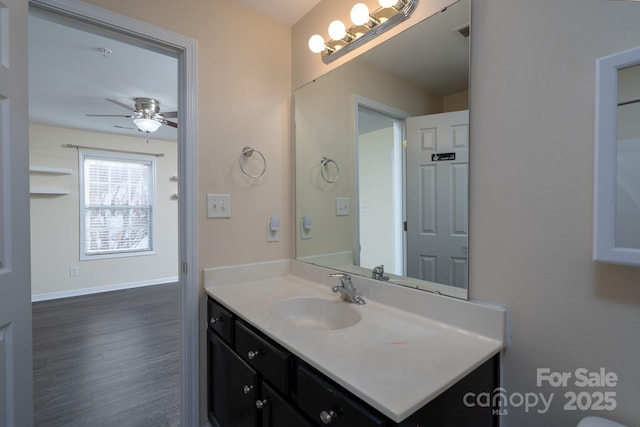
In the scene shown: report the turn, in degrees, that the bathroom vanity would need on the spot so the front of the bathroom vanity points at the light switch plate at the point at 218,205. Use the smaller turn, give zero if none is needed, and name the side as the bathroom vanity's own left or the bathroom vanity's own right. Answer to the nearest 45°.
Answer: approximately 90° to the bathroom vanity's own right

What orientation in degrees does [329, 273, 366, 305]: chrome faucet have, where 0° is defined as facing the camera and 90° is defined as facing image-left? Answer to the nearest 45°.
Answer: approximately 45°

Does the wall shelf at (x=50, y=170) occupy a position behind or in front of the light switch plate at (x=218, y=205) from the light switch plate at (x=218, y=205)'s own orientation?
behind

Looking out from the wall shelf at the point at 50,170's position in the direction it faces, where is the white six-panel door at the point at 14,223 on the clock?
The white six-panel door is roughly at 12 o'clock from the wall shelf.

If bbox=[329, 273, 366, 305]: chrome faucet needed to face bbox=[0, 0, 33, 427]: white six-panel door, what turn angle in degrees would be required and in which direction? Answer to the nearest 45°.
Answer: approximately 45° to its right

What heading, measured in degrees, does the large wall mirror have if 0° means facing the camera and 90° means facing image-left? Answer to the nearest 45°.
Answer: approximately 45°

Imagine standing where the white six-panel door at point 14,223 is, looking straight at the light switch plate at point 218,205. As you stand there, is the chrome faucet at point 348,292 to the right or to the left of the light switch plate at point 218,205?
right

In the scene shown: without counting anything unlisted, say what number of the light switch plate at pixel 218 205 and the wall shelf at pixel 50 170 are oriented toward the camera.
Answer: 2

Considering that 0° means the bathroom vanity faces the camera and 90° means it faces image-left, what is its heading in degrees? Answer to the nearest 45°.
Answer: approximately 45°

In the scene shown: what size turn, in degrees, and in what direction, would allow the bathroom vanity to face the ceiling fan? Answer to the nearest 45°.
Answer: approximately 90° to its right
